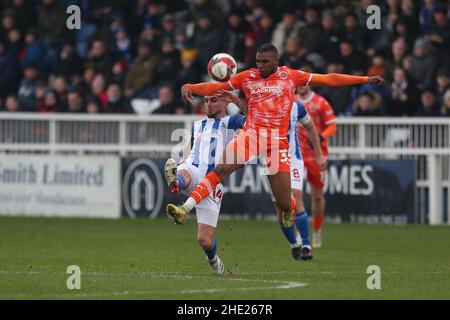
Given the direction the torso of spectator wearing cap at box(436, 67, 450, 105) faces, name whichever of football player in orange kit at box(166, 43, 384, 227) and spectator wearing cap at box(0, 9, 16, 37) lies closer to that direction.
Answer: the football player in orange kit

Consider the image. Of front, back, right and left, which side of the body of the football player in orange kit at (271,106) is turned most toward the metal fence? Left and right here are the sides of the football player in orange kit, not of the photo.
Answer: back

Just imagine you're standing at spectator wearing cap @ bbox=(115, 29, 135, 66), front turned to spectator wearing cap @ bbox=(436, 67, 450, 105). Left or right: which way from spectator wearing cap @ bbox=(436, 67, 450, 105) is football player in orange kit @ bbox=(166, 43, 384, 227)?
right

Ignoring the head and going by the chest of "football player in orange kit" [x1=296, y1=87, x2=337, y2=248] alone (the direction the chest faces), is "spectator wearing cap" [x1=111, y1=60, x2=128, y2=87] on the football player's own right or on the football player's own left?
on the football player's own right

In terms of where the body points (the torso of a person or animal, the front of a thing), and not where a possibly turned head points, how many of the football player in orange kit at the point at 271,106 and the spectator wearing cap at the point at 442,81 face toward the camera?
2

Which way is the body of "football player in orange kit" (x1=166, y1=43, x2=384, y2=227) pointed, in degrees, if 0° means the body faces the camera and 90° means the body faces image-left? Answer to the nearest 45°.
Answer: approximately 0°

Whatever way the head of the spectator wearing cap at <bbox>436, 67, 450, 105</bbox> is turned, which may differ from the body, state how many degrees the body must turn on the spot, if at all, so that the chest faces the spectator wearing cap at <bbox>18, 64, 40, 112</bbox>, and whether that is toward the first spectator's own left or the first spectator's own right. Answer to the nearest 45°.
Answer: approximately 90° to the first spectator's own right

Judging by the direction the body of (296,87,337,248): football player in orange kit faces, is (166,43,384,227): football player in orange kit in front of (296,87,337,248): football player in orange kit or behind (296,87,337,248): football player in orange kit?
in front

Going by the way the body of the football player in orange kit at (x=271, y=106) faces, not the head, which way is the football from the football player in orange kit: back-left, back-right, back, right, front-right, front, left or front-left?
right

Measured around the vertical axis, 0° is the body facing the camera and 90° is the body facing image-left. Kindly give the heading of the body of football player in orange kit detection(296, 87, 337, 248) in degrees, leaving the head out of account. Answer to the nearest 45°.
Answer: approximately 45°
